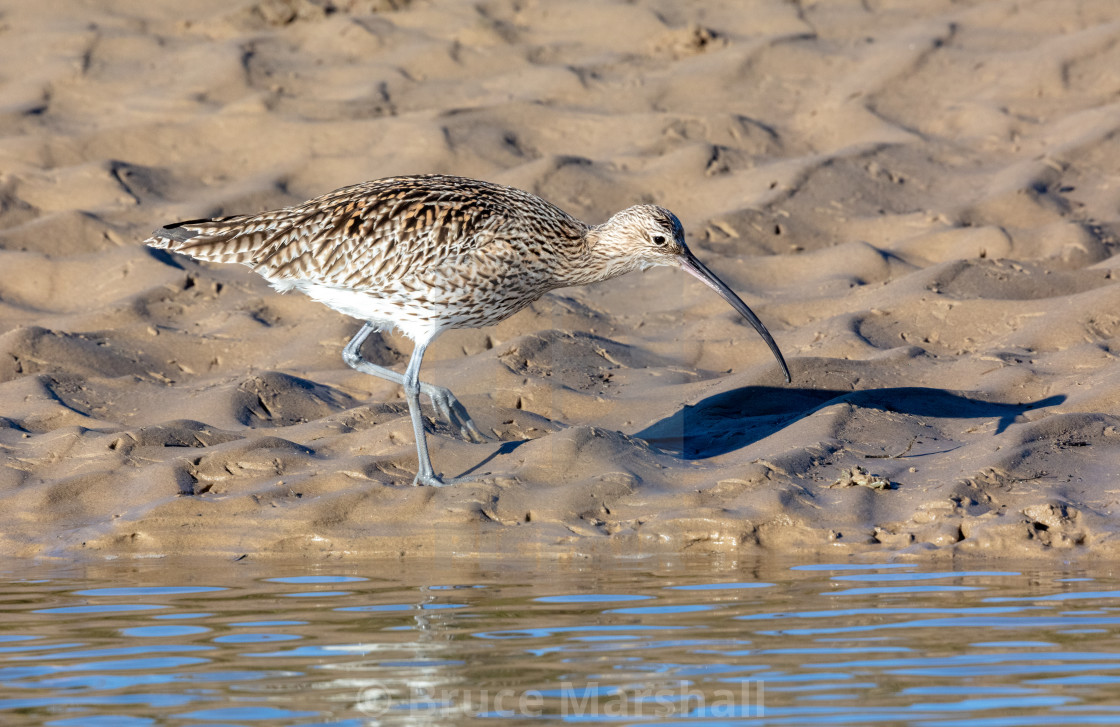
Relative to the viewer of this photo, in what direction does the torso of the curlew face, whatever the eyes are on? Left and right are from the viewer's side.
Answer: facing to the right of the viewer
